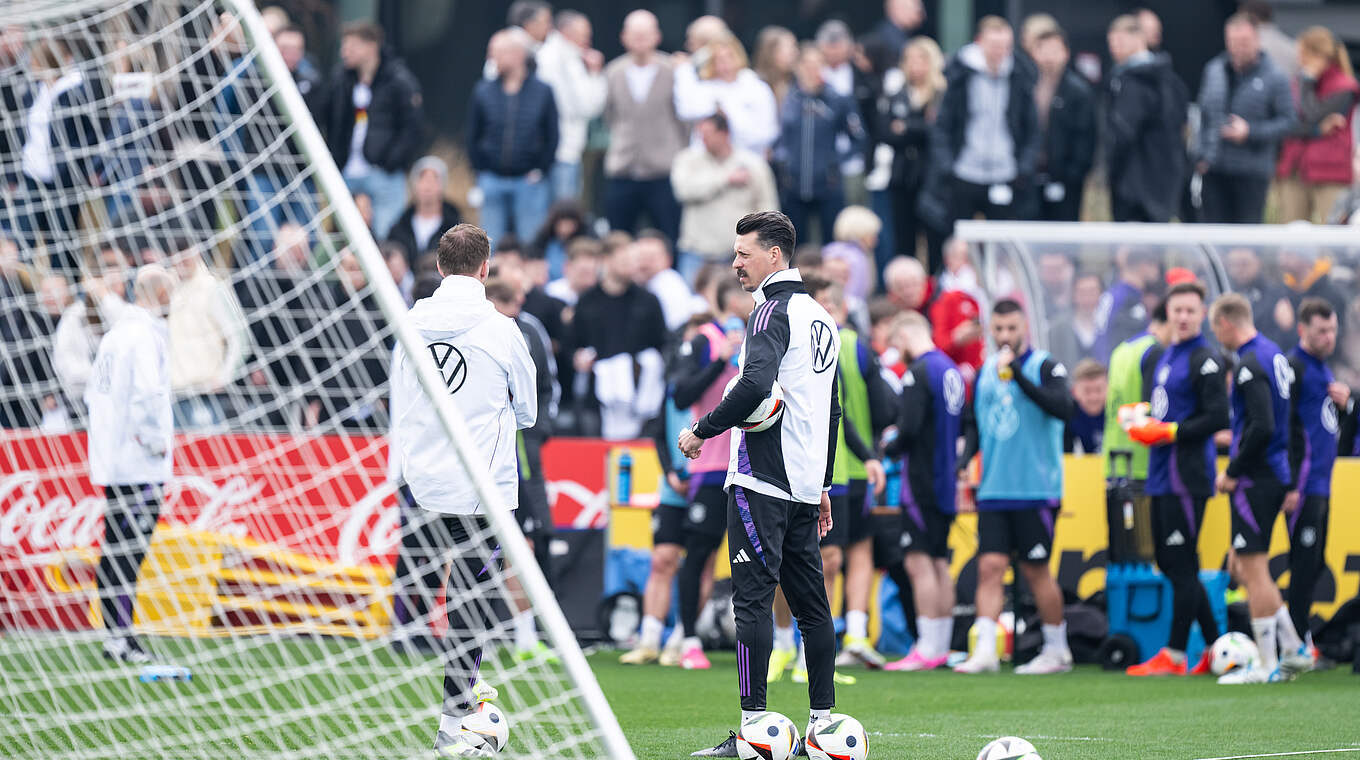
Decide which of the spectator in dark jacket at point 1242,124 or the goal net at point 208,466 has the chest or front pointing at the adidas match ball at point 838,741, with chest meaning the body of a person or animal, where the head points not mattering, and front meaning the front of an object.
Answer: the spectator in dark jacket

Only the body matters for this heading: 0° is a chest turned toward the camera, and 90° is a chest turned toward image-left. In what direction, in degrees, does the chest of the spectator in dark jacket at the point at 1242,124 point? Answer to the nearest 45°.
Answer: approximately 0°

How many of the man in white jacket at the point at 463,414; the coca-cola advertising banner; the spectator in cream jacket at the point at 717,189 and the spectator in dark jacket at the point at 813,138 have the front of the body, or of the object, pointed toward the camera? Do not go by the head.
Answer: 3

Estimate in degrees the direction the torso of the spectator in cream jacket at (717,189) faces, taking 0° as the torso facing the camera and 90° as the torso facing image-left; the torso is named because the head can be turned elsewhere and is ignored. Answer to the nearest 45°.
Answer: approximately 0°

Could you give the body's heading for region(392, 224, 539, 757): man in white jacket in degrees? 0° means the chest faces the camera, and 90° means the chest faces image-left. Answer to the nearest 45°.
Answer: approximately 225°
